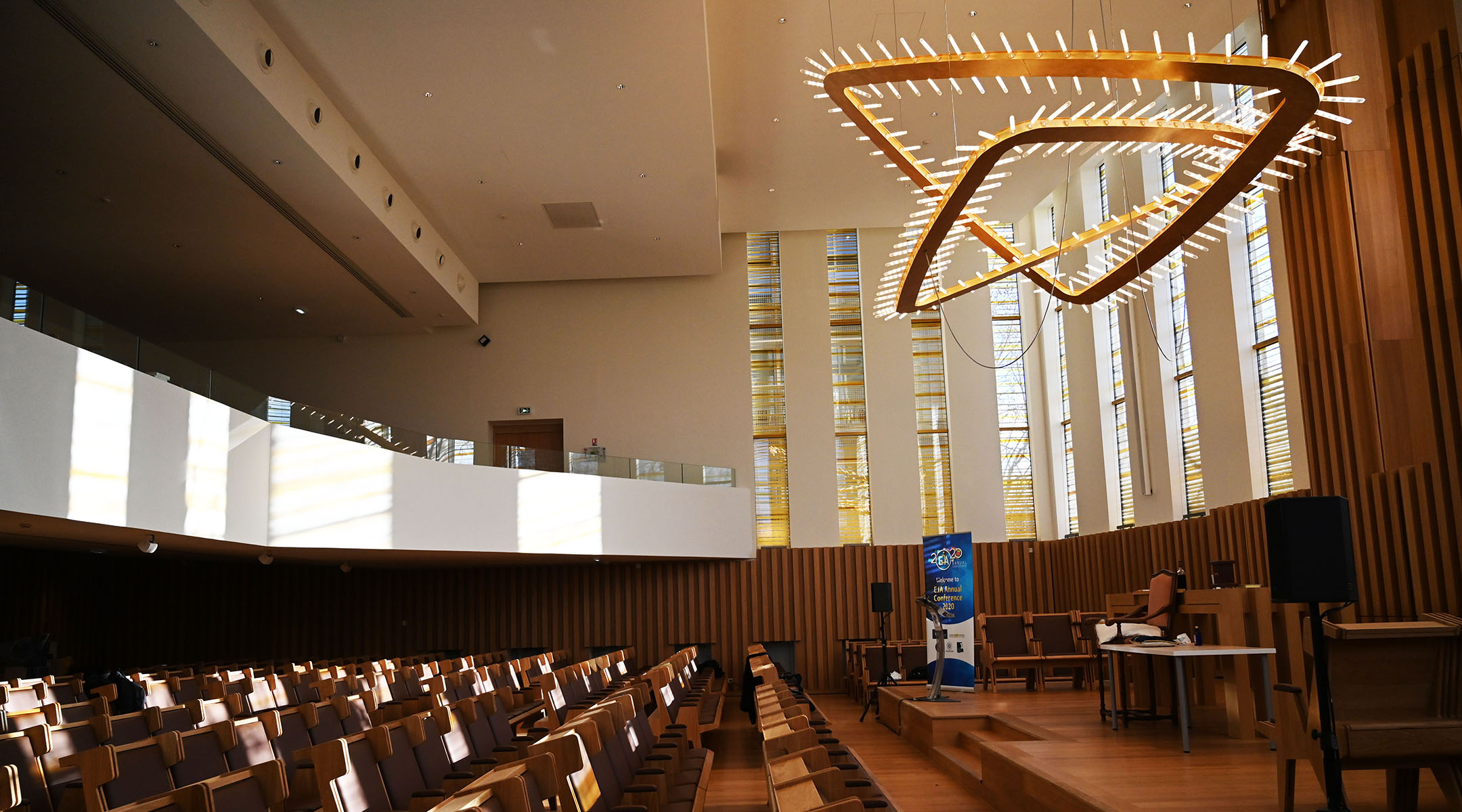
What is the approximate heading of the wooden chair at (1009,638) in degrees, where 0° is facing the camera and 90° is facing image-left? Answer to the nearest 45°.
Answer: approximately 0°

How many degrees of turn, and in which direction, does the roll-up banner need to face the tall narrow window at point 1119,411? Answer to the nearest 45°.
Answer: approximately 180°

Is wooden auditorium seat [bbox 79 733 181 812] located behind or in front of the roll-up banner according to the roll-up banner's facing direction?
in front

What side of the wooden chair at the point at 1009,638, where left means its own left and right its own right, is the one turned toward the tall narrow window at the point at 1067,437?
back

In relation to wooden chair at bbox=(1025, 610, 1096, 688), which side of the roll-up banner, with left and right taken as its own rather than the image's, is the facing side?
back

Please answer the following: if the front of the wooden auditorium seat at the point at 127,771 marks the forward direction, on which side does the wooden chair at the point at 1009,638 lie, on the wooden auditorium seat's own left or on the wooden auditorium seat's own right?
on the wooden auditorium seat's own left

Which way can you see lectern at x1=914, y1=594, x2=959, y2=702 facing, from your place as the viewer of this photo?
facing to the left of the viewer

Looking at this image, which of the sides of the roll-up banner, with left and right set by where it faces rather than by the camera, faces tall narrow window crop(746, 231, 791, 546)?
right
